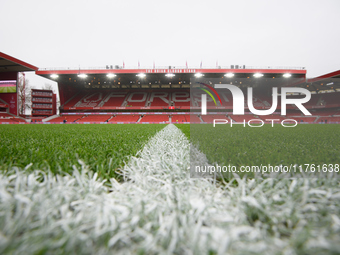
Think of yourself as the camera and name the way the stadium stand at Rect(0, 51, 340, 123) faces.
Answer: facing the viewer

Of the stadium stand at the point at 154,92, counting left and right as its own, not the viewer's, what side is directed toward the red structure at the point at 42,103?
right
